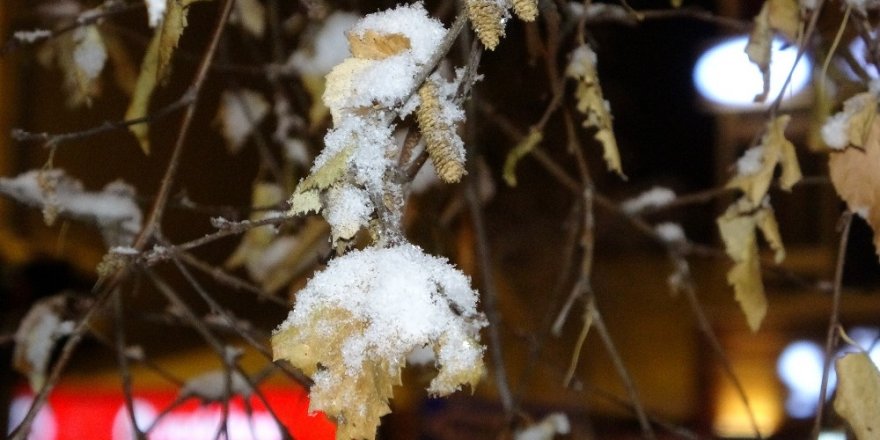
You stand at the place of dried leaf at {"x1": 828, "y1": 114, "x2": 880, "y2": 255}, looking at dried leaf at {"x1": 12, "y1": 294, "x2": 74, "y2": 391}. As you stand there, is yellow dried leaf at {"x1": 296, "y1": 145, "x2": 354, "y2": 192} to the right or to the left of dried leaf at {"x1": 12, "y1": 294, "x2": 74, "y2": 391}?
left

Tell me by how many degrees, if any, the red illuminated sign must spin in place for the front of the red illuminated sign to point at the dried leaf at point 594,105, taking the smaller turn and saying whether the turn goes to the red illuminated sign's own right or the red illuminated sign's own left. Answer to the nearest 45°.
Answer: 0° — it already faces it

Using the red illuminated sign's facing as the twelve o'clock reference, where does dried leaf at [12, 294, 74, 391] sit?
The dried leaf is roughly at 12 o'clock from the red illuminated sign.

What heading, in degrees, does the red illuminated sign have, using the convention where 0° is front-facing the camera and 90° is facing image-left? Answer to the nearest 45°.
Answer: approximately 0°

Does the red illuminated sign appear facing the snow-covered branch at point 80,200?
yes

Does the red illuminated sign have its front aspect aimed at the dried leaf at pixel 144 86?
yes

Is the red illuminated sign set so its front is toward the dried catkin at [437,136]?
yes

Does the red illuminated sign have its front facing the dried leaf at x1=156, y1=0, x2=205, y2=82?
yes

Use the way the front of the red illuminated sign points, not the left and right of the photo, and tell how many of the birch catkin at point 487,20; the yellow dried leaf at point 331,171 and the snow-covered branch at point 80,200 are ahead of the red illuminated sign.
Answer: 3
